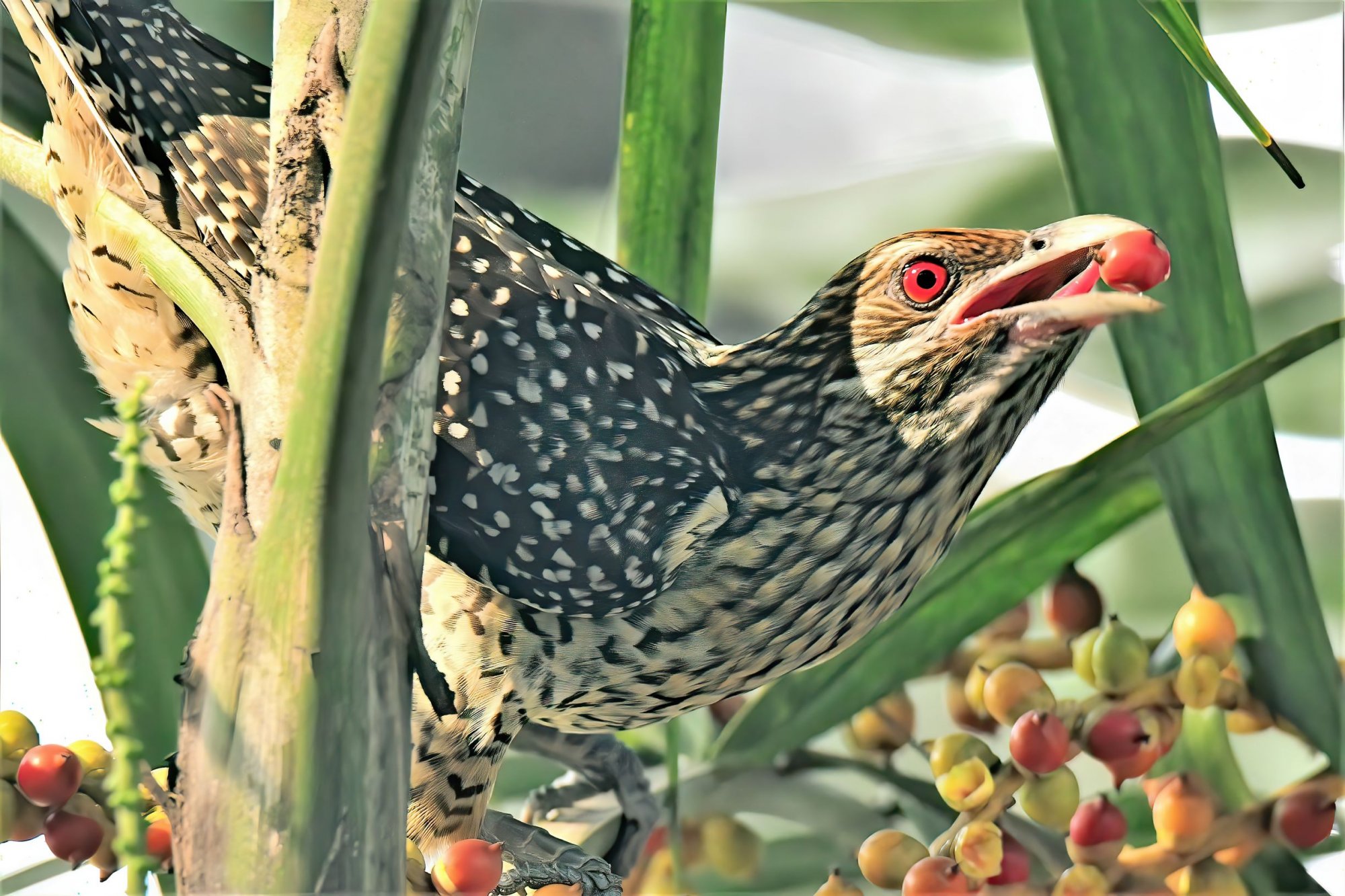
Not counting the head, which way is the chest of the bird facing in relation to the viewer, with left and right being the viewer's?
facing to the right of the viewer
